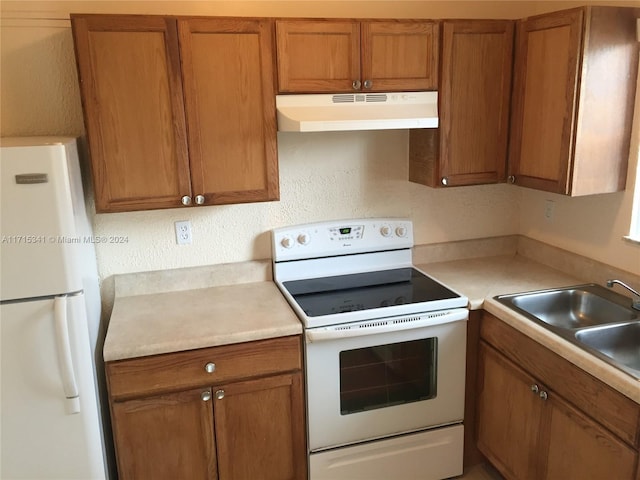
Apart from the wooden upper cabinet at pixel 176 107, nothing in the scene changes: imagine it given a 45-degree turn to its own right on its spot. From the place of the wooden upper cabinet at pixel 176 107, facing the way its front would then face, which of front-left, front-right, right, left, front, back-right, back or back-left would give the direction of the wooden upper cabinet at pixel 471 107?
back-left

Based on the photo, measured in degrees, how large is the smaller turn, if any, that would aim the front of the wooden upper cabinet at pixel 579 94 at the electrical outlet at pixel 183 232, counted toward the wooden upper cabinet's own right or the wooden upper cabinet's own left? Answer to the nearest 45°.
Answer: approximately 45° to the wooden upper cabinet's own right

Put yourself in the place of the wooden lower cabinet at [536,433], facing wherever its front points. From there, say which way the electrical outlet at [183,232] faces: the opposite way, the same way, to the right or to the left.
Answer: to the left

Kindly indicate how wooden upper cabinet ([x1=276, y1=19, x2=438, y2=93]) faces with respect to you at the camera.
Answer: facing the viewer

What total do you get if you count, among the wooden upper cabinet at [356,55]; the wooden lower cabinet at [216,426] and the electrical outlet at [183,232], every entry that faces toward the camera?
3

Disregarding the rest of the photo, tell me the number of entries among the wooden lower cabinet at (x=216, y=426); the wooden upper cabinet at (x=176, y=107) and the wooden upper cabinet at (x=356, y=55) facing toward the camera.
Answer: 3

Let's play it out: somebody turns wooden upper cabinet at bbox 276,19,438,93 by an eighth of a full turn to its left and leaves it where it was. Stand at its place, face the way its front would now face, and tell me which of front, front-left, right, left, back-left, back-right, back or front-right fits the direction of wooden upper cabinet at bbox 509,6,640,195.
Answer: front-left

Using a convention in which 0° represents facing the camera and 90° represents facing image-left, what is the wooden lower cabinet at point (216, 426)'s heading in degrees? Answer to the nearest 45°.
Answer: approximately 0°

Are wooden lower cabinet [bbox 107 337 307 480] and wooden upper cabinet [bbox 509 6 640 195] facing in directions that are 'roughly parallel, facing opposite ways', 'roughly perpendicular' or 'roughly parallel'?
roughly perpendicular

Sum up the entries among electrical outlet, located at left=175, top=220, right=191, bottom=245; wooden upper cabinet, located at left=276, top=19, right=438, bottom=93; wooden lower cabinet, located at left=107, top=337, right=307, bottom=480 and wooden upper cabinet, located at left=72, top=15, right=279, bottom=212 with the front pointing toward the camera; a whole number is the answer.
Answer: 4

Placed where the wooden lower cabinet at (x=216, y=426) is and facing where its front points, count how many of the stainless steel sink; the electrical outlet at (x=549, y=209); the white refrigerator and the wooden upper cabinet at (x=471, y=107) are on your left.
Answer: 3
